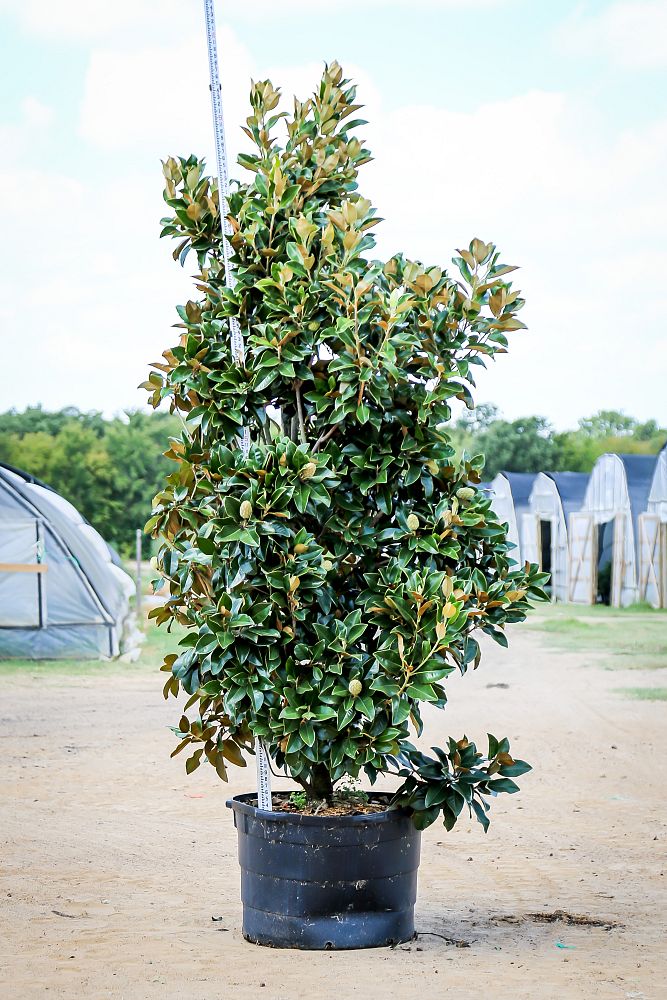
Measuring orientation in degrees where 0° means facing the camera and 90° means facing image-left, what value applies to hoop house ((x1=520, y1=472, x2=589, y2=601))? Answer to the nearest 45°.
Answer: approximately 45°

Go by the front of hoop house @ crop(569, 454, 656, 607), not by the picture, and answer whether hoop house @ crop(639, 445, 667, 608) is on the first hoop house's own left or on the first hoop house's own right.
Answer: on the first hoop house's own left

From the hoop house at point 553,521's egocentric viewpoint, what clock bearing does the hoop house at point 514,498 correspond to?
the hoop house at point 514,498 is roughly at 4 o'clock from the hoop house at point 553,521.

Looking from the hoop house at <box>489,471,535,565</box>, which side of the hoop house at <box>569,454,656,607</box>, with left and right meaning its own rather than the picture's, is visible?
right

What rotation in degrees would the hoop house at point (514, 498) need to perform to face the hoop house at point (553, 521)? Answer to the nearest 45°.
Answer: approximately 45° to its left

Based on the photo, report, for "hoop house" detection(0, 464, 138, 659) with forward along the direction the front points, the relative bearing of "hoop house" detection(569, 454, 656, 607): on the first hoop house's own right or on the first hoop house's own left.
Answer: on the first hoop house's own left

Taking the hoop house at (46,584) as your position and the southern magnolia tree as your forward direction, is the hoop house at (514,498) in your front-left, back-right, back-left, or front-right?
back-left
